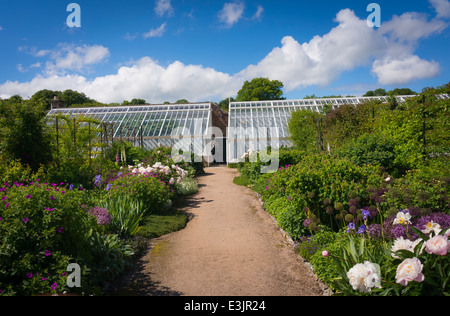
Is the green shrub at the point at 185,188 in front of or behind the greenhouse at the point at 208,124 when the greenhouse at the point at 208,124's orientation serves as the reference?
in front

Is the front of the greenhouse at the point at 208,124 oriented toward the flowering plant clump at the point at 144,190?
yes

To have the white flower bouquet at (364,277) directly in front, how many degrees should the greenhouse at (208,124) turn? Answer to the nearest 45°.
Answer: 0° — it already faces it

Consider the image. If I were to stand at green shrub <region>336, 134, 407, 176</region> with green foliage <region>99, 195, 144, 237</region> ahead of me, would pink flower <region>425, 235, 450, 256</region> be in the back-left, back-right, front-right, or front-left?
front-left

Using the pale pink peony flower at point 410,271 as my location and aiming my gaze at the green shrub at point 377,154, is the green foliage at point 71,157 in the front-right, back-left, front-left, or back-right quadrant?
front-left

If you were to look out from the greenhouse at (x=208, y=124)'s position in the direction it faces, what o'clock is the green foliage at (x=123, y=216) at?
The green foliage is roughly at 12 o'clock from the greenhouse.

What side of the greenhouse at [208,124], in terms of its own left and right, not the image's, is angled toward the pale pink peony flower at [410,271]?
front

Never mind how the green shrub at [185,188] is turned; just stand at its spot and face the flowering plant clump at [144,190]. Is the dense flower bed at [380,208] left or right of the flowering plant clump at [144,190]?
left

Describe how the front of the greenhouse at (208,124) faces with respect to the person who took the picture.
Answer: facing the viewer

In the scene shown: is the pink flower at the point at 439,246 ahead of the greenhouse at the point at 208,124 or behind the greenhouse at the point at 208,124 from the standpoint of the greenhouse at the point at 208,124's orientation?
ahead

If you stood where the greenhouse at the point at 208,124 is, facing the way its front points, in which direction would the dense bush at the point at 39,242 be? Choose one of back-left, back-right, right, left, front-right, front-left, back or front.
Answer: front
